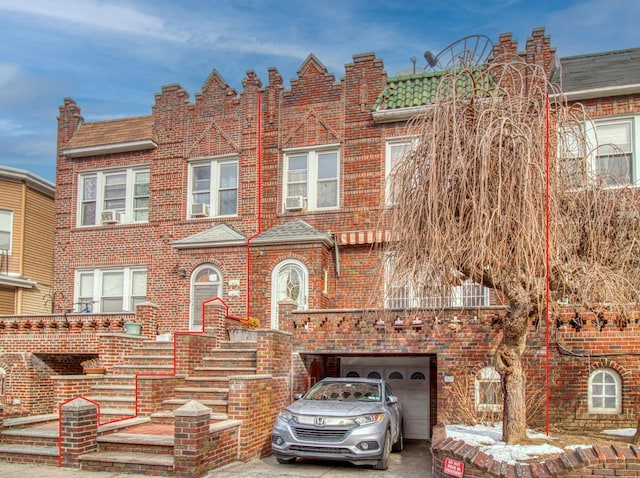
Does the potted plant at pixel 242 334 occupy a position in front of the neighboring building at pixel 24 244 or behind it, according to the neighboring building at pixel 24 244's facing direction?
in front

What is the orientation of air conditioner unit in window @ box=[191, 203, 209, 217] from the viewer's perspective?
toward the camera

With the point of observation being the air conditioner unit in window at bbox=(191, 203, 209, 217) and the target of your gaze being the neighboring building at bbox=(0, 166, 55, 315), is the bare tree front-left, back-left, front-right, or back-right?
back-left

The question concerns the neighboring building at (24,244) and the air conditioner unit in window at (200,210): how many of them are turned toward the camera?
2

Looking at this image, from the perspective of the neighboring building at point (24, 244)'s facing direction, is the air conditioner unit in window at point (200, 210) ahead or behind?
ahead

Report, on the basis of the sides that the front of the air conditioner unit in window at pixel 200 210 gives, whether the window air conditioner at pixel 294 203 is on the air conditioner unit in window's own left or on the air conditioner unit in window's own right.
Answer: on the air conditioner unit in window's own left

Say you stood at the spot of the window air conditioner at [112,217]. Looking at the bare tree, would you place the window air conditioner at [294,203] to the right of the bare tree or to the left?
left

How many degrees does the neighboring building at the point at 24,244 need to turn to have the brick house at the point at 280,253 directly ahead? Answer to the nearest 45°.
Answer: approximately 45° to its left

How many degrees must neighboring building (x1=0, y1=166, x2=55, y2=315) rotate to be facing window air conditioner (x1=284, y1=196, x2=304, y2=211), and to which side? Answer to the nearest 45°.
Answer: approximately 45° to its left

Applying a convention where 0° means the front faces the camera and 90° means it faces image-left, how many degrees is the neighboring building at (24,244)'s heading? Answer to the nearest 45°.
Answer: approximately 0°

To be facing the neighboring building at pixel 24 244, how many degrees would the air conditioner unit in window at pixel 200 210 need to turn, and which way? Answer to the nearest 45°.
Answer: approximately 135° to its right
